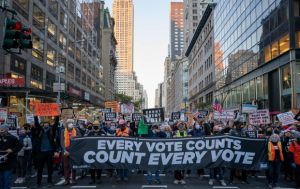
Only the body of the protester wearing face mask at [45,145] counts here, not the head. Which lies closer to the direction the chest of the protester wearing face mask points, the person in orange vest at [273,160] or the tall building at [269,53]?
the person in orange vest

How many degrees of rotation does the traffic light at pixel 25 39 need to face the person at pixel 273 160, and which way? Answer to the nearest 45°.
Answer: approximately 45° to its left

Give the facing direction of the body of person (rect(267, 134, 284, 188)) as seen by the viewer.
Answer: toward the camera

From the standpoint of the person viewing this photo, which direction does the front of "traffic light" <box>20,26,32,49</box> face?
facing the viewer and to the right of the viewer

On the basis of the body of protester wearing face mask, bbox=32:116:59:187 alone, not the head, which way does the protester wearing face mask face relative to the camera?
toward the camera

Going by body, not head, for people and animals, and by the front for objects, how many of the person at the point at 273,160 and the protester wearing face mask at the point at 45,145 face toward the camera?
2

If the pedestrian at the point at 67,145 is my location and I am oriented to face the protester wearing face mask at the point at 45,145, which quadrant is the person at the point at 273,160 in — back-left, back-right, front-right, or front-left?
back-left

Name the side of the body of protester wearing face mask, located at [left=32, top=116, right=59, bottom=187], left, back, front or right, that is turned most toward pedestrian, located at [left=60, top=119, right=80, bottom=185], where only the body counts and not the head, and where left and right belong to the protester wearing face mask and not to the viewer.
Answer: left

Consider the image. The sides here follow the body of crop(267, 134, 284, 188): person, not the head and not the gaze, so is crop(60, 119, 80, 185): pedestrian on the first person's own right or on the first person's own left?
on the first person's own right
